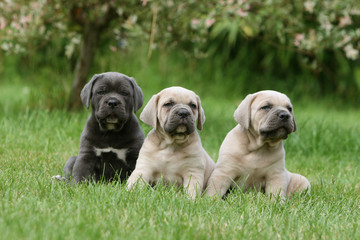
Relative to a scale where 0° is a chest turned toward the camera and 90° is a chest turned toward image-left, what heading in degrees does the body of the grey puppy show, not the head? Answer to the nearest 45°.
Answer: approximately 0°

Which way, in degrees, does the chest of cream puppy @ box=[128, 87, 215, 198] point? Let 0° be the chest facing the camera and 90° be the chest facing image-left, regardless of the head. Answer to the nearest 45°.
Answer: approximately 0°

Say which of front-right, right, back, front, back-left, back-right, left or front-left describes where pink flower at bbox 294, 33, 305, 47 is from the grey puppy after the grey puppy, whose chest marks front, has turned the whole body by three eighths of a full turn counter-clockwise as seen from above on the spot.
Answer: front

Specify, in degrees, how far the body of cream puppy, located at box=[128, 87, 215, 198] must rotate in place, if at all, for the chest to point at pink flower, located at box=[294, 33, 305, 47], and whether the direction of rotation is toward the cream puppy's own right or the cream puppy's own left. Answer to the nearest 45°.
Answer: approximately 135° to the cream puppy's own left

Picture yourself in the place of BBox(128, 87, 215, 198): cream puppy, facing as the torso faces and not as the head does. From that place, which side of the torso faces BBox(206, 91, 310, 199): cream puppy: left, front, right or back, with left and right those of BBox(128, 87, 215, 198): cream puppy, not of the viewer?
left

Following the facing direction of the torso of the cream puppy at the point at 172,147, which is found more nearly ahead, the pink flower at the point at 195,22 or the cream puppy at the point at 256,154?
the cream puppy

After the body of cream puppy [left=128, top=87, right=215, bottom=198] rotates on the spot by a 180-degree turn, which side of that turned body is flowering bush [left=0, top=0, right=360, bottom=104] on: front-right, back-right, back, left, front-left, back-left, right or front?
front

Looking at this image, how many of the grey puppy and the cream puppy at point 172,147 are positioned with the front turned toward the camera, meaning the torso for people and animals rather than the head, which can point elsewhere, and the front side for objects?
2

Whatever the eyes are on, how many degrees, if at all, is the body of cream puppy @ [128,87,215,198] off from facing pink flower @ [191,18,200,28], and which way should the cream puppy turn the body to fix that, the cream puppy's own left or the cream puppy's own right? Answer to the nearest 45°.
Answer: approximately 180°
